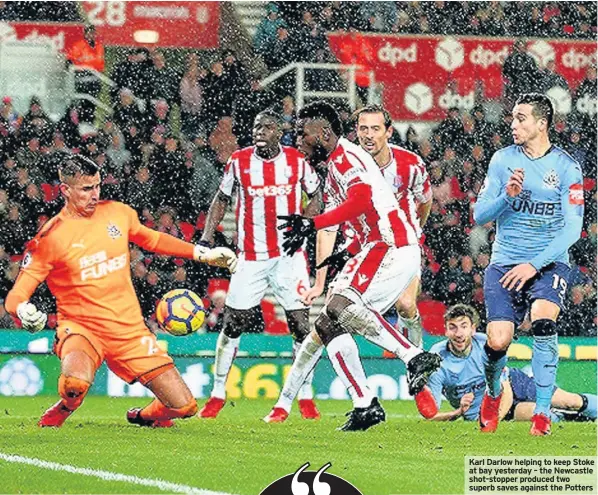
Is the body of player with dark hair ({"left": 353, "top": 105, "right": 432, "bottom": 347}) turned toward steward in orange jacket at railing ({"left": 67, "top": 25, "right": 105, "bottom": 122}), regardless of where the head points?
no

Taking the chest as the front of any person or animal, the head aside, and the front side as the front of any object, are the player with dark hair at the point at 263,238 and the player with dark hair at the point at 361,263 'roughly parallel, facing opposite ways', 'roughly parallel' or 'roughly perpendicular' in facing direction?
roughly perpendicular

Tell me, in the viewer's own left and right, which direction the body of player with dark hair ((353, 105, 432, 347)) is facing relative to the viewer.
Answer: facing the viewer and to the left of the viewer

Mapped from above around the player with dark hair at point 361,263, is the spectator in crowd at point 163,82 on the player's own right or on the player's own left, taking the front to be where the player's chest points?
on the player's own right

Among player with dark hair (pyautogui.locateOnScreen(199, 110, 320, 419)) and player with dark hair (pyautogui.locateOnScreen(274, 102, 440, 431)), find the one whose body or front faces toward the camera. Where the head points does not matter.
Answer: player with dark hair (pyautogui.locateOnScreen(199, 110, 320, 419))

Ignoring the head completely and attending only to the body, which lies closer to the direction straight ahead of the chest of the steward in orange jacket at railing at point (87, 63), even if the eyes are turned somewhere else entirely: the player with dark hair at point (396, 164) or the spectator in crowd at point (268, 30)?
the player with dark hair

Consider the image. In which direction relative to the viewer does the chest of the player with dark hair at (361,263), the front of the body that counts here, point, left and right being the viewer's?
facing to the left of the viewer

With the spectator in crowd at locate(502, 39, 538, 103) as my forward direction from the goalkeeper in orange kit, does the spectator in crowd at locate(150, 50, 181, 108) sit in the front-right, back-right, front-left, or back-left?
front-left

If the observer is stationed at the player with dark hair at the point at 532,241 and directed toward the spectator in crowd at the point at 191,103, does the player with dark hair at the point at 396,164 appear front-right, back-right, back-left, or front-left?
front-left

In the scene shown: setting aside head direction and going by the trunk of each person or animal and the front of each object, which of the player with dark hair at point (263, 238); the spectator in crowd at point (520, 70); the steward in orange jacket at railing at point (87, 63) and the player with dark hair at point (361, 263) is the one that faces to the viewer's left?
the player with dark hair at point (361, 263)

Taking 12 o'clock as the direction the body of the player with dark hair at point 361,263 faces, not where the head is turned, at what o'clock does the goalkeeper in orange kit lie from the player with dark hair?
The goalkeeper in orange kit is roughly at 12 o'clock from the player with dark hair.

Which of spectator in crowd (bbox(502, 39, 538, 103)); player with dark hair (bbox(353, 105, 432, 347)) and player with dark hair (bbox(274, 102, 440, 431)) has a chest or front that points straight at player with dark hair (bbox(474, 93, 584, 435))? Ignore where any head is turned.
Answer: the spectator in crowd

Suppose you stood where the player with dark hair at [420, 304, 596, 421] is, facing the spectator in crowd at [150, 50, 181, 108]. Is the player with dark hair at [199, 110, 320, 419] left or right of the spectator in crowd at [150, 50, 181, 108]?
left

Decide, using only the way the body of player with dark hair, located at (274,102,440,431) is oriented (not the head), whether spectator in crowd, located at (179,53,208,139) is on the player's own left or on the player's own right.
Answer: on the player's own right

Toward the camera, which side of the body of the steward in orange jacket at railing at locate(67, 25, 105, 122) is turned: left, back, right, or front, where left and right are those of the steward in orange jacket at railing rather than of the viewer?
front

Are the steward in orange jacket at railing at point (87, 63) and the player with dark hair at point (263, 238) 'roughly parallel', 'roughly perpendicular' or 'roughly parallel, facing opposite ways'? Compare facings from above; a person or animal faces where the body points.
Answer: roughly parallel

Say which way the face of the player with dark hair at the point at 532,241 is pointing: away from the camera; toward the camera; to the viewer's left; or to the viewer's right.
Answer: to the viewer's left

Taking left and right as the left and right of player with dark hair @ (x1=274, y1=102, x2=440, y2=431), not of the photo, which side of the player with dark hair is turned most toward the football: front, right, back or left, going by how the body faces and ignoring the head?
front

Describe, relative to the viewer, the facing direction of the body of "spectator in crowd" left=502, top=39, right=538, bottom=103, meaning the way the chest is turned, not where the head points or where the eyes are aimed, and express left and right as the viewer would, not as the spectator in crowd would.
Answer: facing the viewer

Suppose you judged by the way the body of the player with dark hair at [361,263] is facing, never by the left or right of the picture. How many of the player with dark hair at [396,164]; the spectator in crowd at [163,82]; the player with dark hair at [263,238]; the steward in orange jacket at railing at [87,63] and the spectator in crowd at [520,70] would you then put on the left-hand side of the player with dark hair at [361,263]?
0
